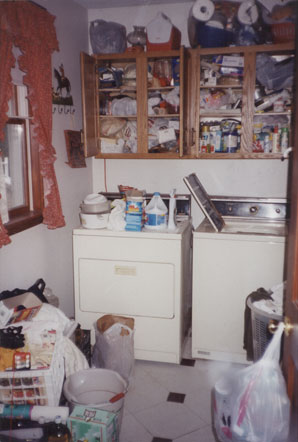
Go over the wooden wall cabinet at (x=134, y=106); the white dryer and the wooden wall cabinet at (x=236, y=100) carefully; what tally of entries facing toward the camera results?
3

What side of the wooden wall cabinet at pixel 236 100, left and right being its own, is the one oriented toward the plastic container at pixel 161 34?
right

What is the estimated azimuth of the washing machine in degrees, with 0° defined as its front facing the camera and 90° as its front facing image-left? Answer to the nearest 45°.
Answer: approximately 0°

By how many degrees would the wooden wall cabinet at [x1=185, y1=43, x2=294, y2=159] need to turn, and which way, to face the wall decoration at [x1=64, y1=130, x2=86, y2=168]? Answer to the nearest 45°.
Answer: approximately 90° to its right

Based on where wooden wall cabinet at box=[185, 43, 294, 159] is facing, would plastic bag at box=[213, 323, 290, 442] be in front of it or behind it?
in front

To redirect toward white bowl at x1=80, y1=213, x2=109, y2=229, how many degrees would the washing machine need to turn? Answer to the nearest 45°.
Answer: approximately 90° to its right
